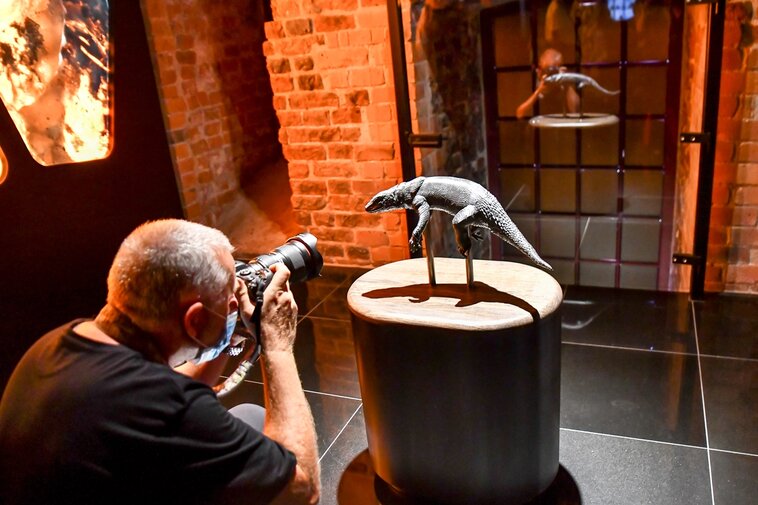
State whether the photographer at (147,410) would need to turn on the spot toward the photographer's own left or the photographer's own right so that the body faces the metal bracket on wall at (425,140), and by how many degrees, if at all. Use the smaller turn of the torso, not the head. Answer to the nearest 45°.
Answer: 0° — they already face it

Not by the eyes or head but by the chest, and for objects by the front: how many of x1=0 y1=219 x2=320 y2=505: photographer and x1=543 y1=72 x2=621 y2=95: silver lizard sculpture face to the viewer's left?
1

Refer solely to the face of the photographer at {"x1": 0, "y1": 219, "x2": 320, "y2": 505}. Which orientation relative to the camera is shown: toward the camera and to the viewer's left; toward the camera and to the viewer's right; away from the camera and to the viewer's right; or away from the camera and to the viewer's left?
away from the camera and to the viewer's right

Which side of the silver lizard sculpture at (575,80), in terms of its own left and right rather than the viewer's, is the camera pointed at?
left

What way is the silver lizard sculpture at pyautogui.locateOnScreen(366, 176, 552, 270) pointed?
to the viewer's left

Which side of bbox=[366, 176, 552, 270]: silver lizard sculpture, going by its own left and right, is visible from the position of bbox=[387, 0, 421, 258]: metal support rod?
right

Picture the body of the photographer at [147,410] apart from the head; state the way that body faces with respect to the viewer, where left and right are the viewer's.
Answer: facing away from the viewer and to the right of the viewer
